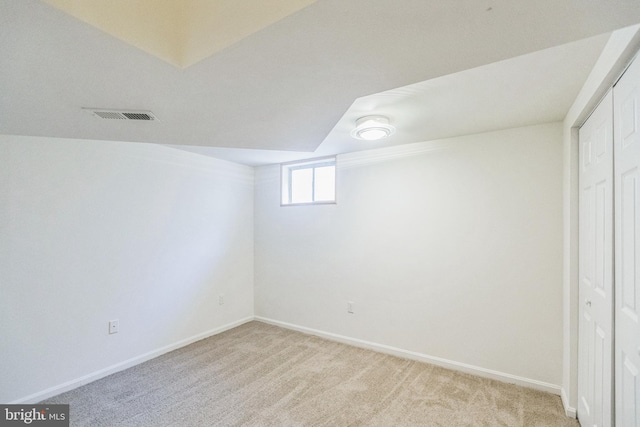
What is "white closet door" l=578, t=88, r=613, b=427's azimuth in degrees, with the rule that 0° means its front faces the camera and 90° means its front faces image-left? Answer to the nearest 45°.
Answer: approximately 90°

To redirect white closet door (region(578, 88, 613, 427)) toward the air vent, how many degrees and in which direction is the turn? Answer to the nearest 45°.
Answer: approximately 45° to its left

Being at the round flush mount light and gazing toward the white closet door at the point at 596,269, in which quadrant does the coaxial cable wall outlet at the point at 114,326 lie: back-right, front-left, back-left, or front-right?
back-right

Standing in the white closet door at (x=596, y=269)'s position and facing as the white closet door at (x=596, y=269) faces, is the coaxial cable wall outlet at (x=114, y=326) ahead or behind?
ahead

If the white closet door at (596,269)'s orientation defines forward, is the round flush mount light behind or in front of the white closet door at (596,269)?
in front

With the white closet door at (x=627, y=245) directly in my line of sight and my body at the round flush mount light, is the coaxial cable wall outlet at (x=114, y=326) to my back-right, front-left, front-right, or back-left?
back-right
